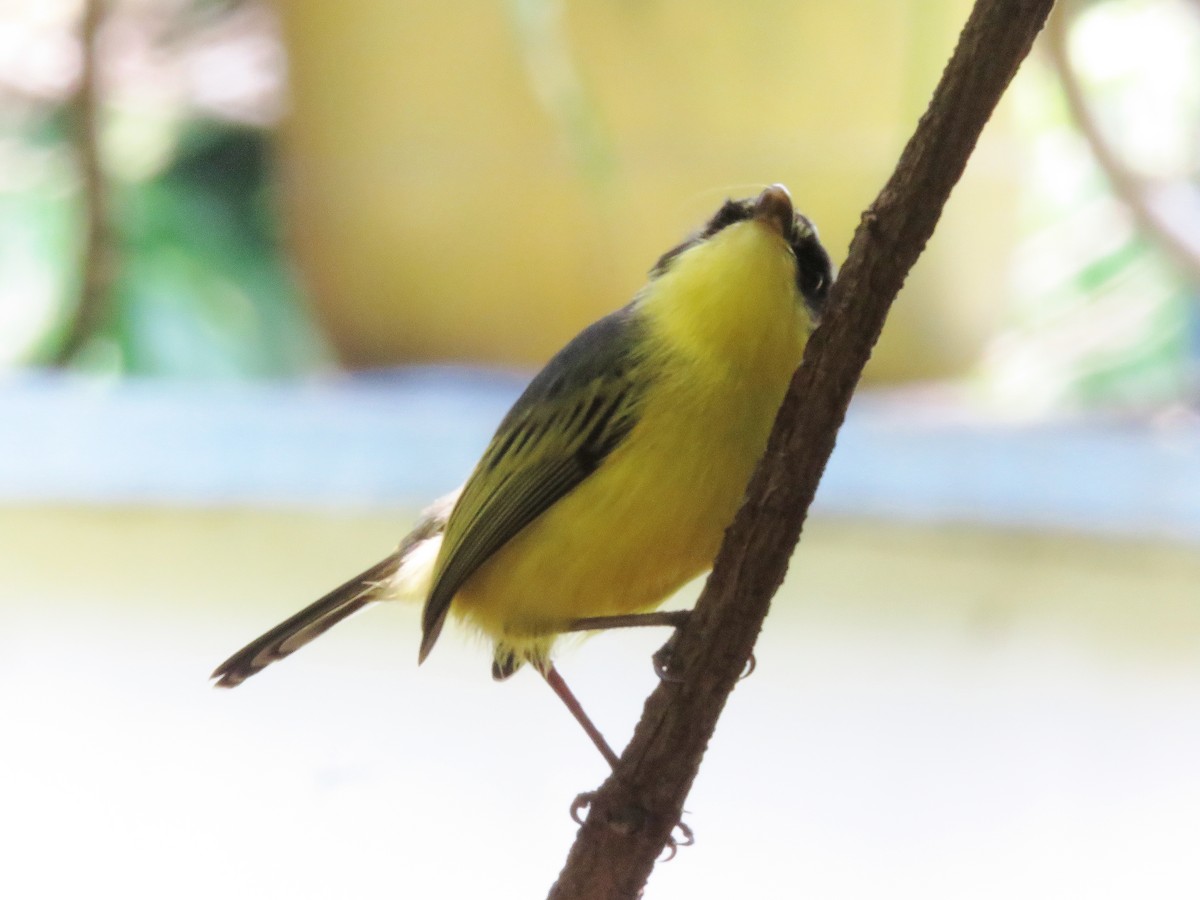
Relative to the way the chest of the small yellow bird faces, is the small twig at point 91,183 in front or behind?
behind

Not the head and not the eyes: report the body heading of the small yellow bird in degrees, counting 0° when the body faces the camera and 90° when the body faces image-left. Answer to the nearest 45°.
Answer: approximately 315°
